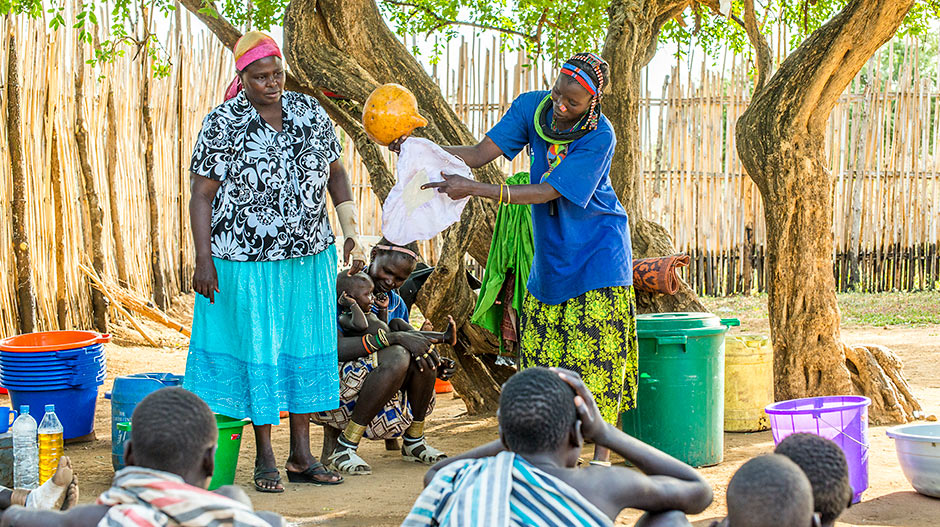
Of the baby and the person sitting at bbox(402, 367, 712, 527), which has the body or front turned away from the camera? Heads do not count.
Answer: the person sitting

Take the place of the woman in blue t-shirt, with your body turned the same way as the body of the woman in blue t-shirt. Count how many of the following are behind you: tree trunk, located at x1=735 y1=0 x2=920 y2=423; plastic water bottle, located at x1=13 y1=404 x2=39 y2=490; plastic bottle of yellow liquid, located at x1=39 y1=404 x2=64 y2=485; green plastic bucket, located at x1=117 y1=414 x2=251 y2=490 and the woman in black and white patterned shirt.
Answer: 1

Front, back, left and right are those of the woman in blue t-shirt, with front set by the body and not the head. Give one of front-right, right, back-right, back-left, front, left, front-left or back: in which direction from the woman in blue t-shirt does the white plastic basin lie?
back-left

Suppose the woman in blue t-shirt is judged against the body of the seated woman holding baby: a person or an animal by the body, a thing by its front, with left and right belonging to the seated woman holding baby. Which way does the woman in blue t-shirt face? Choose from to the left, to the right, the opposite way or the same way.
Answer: to the right

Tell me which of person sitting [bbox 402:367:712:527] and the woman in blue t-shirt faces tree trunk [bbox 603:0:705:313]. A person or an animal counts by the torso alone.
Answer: the person sitting

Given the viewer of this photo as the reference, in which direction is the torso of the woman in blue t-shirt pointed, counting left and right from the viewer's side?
facing the viewer and to the left of the viewer

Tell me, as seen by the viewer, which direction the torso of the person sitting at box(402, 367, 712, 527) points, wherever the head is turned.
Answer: away from the camera

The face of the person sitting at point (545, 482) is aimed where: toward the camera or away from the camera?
away from the camera

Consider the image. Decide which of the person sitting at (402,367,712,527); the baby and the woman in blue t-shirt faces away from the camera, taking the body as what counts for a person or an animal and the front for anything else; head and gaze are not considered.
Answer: the person sitting
